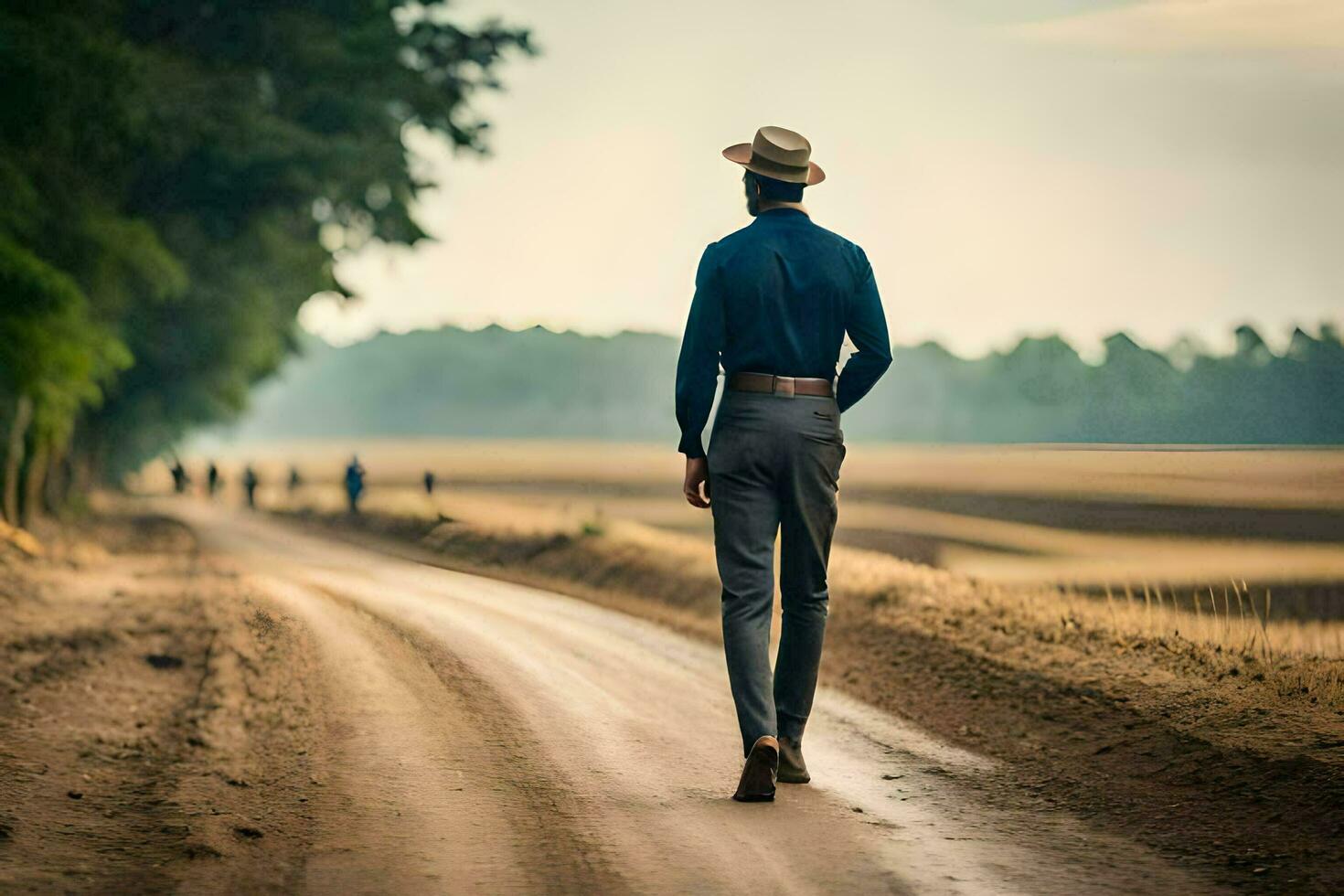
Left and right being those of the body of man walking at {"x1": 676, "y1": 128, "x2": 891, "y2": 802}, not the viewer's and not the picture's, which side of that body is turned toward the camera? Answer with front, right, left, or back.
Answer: back

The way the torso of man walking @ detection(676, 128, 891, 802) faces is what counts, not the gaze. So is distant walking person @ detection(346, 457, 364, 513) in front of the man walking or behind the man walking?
in front
